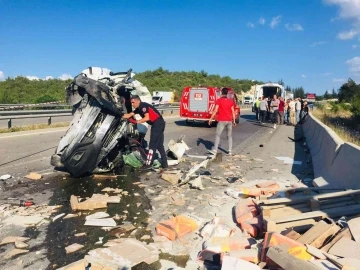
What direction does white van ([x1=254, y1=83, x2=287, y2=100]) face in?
away from the camera

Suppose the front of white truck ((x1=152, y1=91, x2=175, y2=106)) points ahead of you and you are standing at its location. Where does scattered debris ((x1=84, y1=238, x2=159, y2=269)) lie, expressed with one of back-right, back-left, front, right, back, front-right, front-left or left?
front-left

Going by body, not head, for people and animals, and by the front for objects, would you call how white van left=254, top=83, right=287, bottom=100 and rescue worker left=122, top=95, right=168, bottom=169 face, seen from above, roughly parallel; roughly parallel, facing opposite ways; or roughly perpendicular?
roughly perpendicular

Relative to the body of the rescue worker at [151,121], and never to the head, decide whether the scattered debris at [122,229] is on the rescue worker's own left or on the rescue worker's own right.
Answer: on the rescue worker's own left

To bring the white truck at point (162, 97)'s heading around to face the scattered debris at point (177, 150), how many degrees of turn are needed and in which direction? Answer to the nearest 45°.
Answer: approximately 45° to its left

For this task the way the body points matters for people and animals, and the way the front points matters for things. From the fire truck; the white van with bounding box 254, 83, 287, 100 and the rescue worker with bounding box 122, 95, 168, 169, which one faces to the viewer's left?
the rescue worker

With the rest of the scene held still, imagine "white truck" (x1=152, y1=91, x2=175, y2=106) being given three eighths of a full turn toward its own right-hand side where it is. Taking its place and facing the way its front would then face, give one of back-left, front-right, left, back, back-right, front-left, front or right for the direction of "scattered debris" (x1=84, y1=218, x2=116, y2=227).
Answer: back

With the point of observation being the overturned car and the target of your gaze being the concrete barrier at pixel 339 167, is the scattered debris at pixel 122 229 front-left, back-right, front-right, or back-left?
front-right

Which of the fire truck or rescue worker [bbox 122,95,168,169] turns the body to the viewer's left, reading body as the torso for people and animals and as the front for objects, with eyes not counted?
the rescue worker

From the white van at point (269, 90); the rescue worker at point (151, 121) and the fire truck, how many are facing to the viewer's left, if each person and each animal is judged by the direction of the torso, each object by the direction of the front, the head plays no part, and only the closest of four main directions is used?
1

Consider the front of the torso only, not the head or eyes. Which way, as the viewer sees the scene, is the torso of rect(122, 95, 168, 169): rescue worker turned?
to the viewer's left
